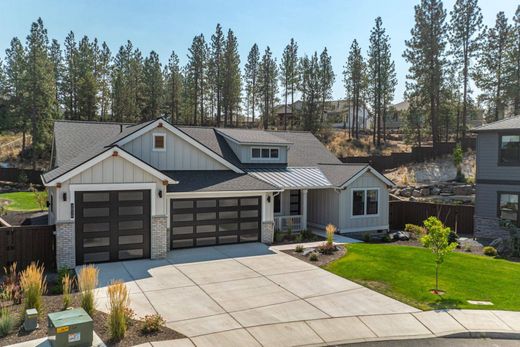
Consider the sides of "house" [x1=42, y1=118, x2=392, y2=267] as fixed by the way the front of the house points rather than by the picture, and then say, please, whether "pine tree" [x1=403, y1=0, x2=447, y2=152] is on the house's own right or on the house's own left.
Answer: on the house's own left

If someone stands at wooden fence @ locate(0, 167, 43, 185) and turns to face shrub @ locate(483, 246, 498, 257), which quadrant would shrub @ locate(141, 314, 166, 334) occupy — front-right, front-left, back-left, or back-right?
front-right

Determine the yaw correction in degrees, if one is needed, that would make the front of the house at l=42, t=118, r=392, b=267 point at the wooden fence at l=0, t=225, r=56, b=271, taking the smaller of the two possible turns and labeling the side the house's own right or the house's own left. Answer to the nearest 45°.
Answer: approximately 45° to the house's own right

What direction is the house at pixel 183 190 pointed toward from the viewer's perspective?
toward the camera

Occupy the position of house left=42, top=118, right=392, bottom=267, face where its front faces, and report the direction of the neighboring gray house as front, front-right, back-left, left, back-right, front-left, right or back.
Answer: left

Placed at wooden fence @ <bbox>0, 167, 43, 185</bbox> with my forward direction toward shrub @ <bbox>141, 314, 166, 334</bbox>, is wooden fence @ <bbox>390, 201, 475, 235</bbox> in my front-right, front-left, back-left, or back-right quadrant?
front-left

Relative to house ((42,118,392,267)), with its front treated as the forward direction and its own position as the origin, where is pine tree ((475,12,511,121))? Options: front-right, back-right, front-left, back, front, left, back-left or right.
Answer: back-left

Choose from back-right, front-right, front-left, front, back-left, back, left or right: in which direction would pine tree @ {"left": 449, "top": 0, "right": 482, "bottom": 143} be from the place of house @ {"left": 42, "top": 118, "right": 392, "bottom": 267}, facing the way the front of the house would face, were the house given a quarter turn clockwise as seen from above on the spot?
back-right

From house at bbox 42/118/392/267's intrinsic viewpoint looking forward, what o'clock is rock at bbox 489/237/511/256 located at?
The rock is roughly at 9 o'clock from the house.

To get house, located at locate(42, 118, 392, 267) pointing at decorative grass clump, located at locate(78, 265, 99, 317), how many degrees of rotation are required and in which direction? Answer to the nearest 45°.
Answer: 0° — it already faces it

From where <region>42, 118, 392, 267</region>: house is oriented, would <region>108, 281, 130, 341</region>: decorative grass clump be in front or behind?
in front

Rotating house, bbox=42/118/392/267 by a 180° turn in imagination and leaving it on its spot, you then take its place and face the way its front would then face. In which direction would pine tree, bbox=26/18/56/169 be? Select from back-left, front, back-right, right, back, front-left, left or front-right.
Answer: front-left

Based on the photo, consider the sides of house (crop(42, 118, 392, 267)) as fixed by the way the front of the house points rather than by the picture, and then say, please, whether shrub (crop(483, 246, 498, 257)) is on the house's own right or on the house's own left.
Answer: on the house's own left

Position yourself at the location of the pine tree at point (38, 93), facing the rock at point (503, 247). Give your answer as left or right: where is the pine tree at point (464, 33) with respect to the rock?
left

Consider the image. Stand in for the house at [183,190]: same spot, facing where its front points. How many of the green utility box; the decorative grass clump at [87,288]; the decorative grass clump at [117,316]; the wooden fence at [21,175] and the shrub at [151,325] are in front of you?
4

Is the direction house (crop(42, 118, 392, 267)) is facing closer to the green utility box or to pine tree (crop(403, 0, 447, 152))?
the green utility box

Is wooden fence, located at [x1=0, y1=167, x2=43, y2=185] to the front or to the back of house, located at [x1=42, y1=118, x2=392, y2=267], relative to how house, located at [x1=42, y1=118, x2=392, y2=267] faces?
to the back
